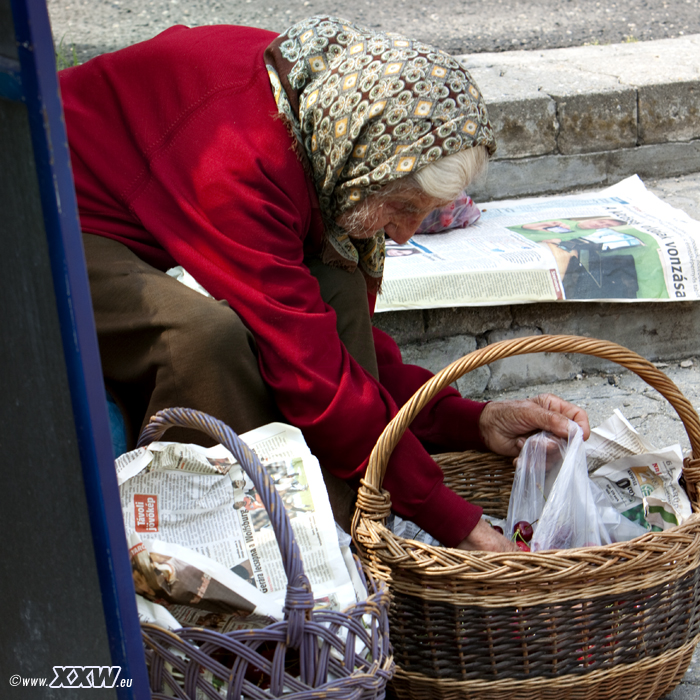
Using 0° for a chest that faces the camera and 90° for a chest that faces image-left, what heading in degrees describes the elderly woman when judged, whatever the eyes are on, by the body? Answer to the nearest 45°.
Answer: approximately 270°

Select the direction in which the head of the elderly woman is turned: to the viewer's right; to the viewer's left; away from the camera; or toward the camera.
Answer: to the viewer's right

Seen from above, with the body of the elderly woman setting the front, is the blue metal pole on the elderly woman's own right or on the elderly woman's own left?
on the elderly woman's own right
